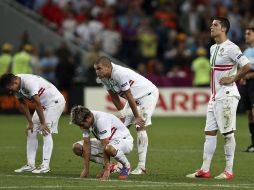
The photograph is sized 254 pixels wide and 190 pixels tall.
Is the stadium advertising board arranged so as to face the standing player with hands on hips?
yes

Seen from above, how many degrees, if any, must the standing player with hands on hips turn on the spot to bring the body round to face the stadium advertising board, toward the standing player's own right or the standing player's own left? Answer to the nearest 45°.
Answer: approximately 135° to the standing player's own right

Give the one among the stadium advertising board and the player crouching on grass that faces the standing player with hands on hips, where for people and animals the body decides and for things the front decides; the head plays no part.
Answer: the stadium advertising board

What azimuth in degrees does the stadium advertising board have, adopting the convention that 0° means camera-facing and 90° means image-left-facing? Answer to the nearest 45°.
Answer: approximately 0°

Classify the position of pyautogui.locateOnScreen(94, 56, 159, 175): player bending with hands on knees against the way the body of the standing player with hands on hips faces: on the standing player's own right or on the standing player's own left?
on the standing player's own right

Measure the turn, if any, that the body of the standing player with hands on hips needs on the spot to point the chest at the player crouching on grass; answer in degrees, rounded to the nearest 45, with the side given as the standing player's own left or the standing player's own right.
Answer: approximately 45° to the standing player's own right

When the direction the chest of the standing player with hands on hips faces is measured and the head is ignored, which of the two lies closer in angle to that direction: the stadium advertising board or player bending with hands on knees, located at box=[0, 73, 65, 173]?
the player bending with hands on knees

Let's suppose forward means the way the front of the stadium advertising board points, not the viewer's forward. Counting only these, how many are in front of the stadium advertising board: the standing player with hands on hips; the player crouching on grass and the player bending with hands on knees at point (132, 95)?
3

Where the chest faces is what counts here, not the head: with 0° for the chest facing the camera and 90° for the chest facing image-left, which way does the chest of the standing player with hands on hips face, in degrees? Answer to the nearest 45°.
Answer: approximately 45°
